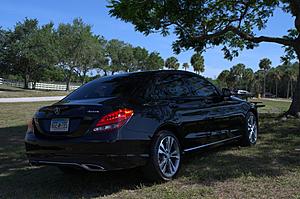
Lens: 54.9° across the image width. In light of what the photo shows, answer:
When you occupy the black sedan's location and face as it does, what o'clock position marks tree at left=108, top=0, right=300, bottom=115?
The tree is roughly at 11 o'clock from the black sedan.

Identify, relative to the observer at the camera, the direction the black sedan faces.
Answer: facing away from the viewer and to the right of the viewer
